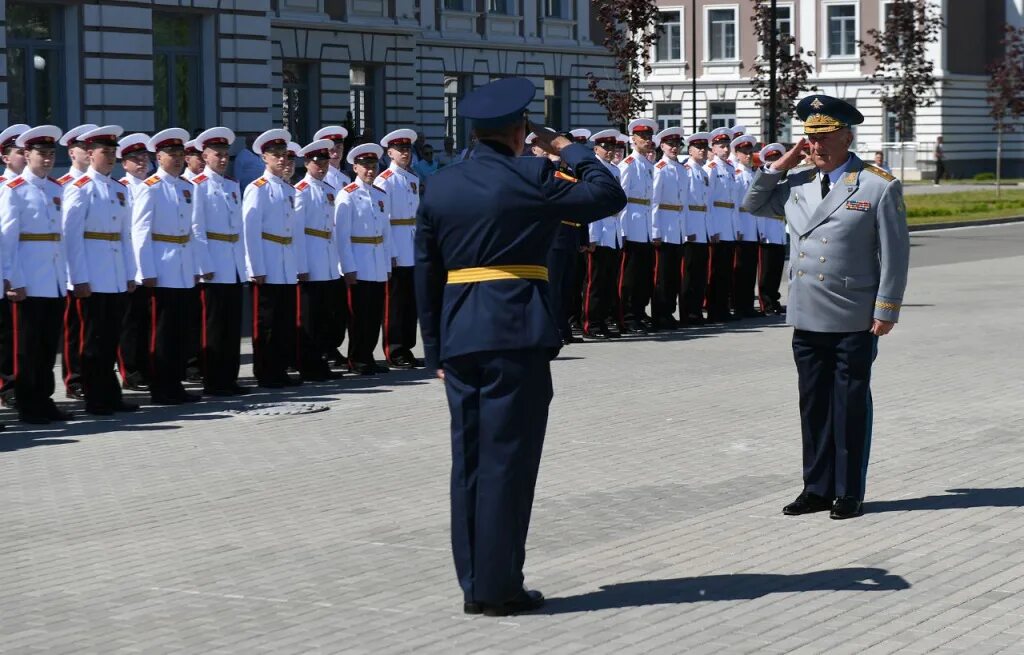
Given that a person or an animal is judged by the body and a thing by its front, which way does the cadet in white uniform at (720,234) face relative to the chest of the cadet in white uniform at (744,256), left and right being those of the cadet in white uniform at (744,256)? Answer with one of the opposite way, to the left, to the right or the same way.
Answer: the same way

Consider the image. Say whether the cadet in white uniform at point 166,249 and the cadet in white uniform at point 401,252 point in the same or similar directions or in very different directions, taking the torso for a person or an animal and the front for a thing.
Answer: same or similar directions

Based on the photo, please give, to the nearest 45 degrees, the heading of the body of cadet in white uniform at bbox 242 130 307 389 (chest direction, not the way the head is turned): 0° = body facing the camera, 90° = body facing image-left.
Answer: approximately 315°

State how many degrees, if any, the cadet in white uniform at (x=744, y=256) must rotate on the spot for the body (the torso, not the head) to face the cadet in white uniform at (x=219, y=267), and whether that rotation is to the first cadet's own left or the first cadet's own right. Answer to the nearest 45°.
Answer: approximately 90° to the first cadet's own right

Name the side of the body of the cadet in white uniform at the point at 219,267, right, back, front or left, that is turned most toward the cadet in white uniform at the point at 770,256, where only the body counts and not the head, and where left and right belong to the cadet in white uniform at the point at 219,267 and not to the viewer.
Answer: left

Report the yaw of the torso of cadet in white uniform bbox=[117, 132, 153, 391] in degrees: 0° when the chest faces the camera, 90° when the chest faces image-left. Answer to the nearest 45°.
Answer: approximately 315°

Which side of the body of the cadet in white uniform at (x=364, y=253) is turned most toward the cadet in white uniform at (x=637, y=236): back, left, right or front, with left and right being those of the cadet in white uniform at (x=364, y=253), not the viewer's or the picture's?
left

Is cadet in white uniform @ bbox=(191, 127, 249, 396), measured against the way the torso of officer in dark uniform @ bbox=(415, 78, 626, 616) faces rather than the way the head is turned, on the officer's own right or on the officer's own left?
on the officer's own left

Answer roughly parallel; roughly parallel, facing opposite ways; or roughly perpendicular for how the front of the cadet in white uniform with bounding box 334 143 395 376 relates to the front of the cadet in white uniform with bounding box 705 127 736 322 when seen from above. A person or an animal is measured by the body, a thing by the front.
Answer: roughly parallel

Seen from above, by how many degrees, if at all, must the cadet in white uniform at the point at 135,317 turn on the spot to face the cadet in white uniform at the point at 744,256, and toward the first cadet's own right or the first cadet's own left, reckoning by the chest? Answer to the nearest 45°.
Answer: approximately 90° to the first cadet's own left

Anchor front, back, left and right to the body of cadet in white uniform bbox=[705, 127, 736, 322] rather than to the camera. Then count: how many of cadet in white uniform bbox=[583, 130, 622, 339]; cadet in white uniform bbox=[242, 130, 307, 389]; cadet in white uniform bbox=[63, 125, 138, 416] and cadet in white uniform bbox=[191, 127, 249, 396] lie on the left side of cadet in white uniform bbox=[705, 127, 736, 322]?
0

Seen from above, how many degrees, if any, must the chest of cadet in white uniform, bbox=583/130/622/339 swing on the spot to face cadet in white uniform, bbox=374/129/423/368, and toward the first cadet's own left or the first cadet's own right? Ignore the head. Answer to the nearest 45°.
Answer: approximately 90° to the first cadet's own right

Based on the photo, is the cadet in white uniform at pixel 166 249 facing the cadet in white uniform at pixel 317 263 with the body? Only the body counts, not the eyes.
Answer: no

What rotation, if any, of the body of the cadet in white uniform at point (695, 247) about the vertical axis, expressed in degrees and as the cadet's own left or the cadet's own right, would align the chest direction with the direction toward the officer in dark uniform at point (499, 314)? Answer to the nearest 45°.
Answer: approximately 45° to the cadet's own right

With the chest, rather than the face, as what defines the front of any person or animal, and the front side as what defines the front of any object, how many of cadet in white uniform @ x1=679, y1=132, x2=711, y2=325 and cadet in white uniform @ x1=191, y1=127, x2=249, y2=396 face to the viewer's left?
0

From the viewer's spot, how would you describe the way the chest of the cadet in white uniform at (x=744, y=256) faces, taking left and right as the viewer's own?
facing the viewer and to the right of the viewer

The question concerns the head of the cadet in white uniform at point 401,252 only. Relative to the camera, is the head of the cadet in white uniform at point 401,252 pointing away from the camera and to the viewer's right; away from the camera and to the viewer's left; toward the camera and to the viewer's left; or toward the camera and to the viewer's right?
toward the camera and to the viewer's right

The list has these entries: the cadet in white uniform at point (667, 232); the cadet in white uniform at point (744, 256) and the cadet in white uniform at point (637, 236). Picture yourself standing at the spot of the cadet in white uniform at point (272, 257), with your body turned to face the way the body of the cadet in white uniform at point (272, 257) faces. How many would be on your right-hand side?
0

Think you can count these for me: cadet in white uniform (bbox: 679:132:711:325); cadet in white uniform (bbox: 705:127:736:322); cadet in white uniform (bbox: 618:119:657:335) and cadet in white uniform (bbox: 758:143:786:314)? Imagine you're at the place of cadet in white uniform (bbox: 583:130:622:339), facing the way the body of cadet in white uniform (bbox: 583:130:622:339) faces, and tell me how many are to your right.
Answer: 0
